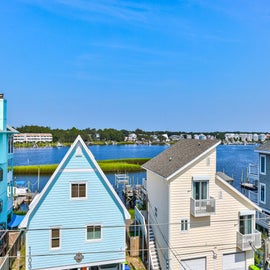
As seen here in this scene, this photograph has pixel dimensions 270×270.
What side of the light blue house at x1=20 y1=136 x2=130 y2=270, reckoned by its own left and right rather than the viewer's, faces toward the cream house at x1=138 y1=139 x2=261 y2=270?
left

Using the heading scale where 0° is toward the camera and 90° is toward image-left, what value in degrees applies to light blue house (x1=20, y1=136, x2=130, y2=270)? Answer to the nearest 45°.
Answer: approximately 0°
